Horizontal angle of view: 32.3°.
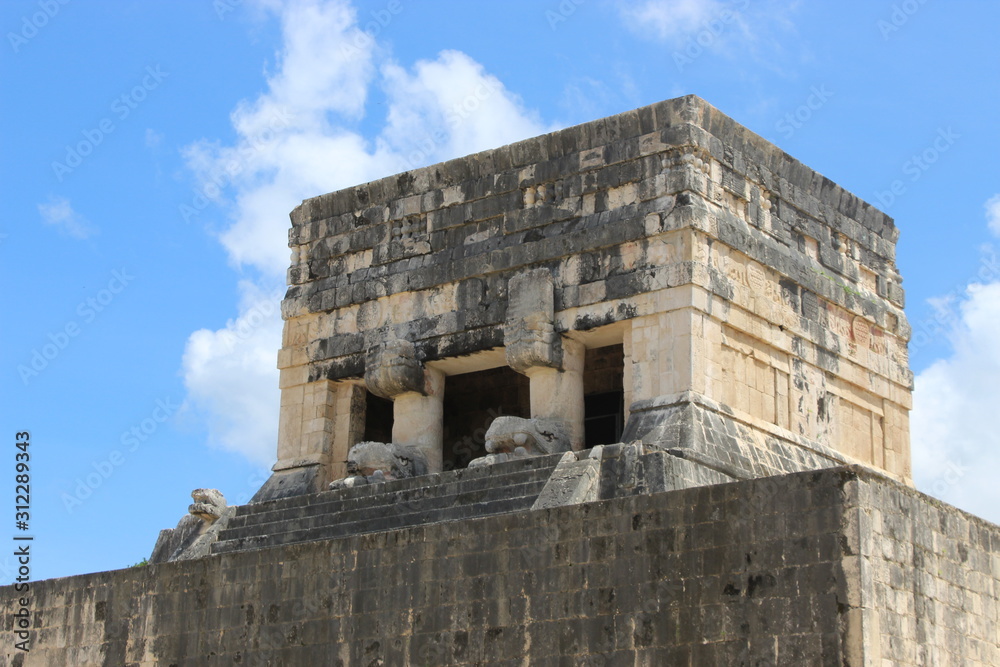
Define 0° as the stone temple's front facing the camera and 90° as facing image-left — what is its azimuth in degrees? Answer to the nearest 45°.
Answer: approximately 45°
